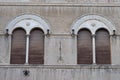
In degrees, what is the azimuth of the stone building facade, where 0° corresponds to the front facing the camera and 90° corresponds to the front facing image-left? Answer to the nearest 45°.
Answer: approximately 0°
